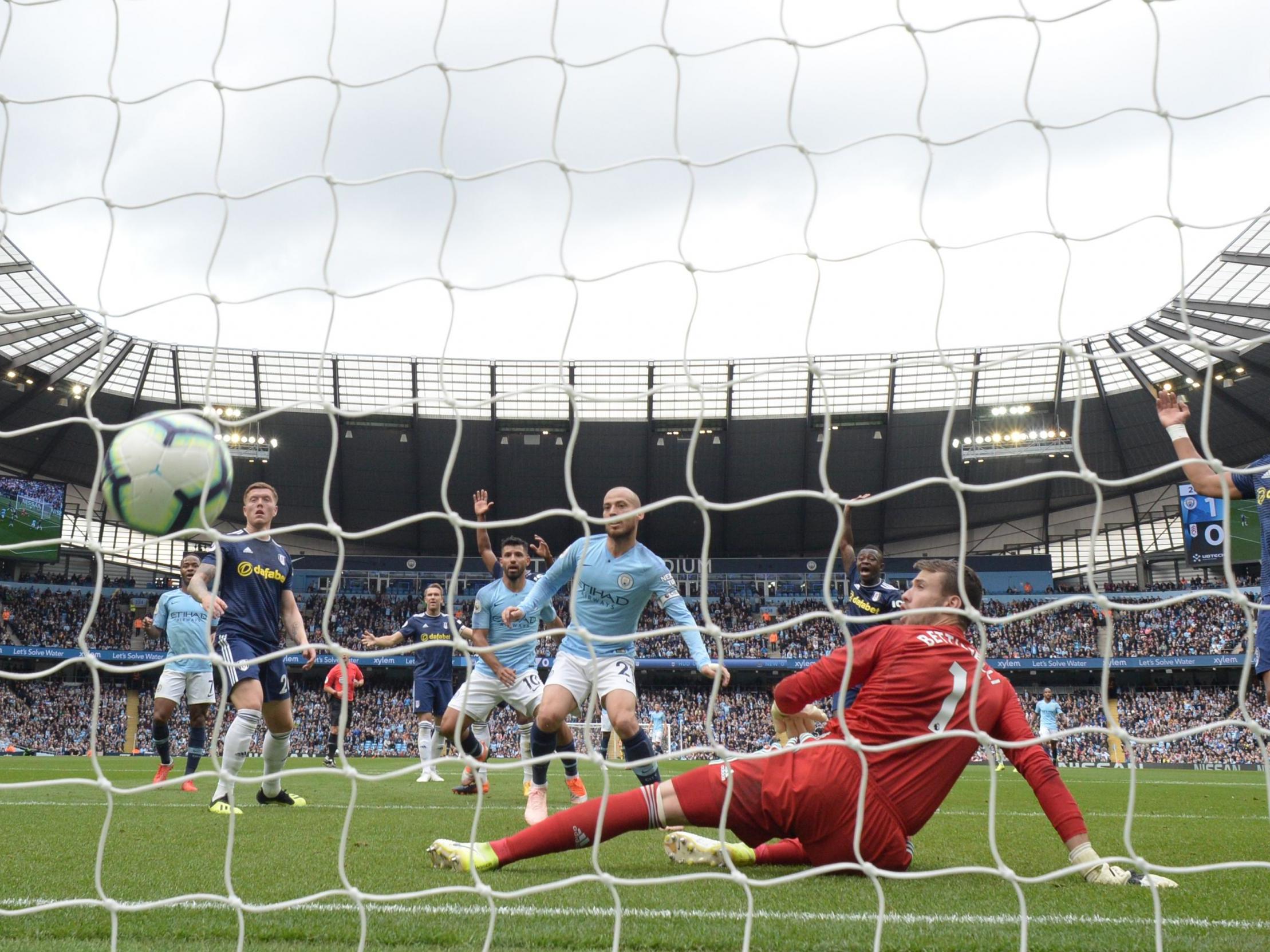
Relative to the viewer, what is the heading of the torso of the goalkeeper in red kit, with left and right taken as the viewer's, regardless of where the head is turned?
facing away from the viewer and to the left of the viewer

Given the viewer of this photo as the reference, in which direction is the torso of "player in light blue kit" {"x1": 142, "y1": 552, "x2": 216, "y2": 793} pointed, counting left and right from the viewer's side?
facing the viewer

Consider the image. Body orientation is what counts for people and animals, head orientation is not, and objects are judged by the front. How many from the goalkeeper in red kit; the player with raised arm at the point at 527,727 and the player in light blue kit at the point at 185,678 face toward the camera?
2

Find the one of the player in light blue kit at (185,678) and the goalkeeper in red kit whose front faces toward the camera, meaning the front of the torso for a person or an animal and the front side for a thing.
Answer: the player in light blue kit

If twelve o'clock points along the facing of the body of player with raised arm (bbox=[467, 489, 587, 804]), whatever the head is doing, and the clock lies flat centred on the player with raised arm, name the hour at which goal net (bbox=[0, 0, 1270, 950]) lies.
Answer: The goal net is roughly at 12 o'clock from the player with raised arm.

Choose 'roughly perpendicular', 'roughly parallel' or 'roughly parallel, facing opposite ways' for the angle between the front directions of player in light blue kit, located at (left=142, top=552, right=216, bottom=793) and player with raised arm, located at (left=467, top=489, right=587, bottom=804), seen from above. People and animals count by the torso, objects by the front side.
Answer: roughly parallel

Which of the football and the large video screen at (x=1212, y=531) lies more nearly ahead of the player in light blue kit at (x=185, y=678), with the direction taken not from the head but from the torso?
the football

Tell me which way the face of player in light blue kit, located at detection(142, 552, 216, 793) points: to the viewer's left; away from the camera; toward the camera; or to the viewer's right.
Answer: toward the camera

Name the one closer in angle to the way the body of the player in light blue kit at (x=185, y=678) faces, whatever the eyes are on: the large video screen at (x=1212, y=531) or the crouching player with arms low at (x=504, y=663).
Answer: the crouching player with arms low

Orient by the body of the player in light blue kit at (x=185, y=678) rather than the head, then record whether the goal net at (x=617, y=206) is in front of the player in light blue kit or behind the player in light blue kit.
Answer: in front

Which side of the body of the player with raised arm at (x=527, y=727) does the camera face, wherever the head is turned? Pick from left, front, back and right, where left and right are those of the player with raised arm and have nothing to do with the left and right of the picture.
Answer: front

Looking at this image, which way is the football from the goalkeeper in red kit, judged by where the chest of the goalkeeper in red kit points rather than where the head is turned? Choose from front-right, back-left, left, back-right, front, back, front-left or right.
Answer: front-left

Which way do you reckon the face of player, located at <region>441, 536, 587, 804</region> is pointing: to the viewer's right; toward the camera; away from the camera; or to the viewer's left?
toward the camera

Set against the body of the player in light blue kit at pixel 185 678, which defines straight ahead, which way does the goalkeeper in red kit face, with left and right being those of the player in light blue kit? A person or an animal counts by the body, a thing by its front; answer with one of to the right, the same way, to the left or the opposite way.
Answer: the opposite way
